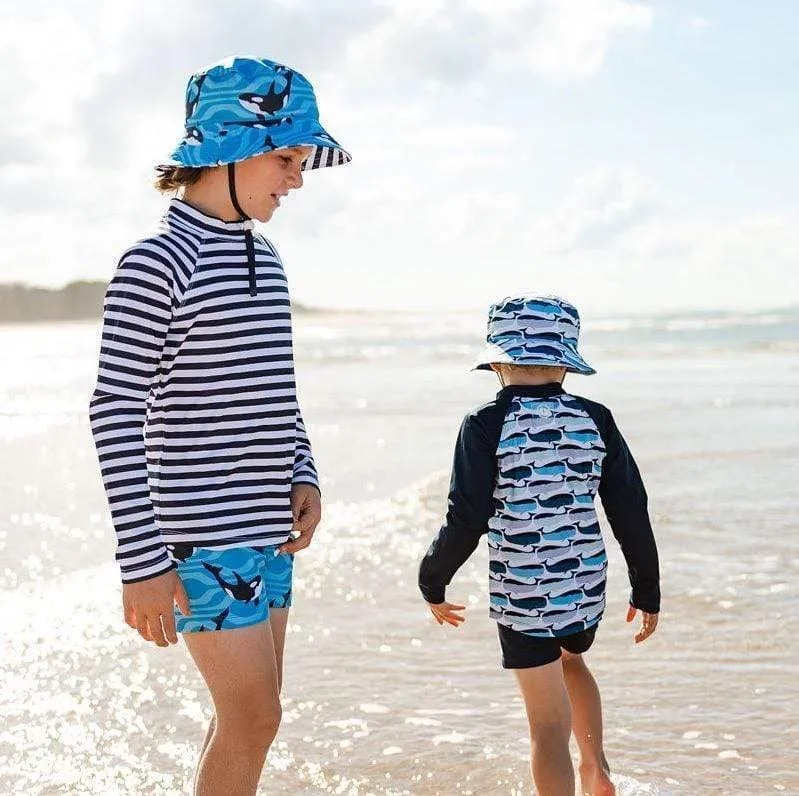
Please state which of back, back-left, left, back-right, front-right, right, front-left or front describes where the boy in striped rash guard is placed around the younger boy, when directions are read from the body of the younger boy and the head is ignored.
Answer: back-left

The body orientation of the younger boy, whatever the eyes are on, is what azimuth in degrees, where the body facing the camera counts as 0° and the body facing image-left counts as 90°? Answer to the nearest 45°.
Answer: approximately 180°

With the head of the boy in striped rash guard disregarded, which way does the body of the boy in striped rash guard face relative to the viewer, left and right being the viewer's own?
facing the viewer and to the right of the viewer

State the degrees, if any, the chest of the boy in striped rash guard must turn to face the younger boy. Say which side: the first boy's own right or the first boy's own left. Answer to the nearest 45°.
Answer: approximately 90° to the first boy's own left

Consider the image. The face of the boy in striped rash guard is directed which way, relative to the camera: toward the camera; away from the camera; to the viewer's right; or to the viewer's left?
to the viewer's right

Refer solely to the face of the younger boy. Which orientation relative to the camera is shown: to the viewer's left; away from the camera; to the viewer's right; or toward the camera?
away from the camera

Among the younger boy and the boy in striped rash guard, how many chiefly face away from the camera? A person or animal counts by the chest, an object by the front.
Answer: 1

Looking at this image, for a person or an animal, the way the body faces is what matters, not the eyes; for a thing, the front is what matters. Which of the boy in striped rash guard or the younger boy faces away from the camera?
the younger boy
